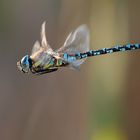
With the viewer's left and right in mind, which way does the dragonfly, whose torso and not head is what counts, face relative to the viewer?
facing to the left of the viewer
